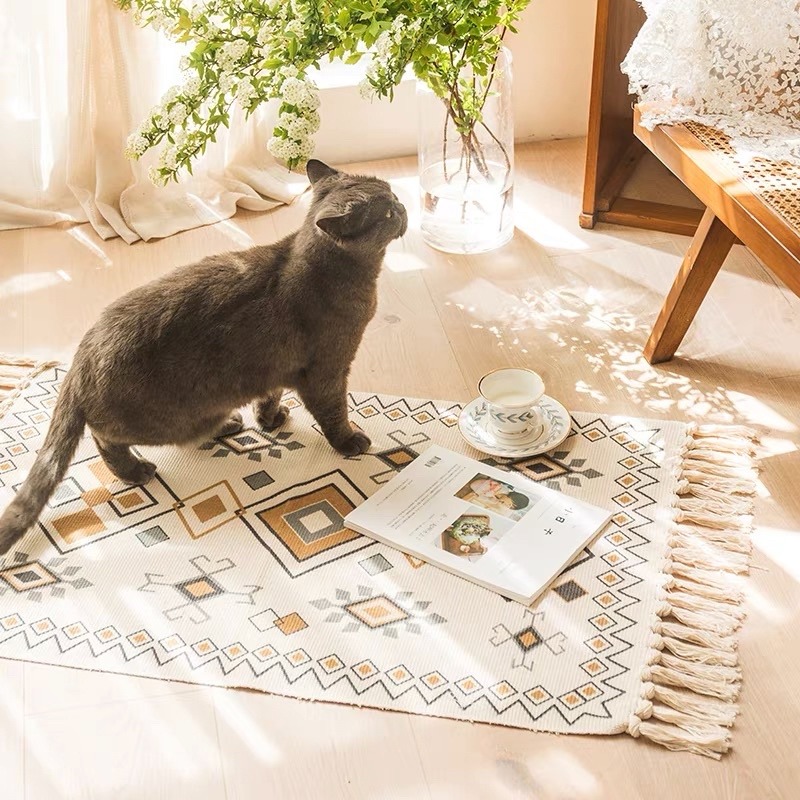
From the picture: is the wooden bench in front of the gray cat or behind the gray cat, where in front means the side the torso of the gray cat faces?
in front

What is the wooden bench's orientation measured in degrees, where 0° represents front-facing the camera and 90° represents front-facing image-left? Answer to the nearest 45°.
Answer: approximately 45°

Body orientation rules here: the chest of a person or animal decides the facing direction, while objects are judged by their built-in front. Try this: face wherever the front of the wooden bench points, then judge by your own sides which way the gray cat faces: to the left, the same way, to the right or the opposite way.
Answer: the opposite way

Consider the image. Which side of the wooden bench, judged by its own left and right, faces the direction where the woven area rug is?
front

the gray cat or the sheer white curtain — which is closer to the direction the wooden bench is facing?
the gray cat

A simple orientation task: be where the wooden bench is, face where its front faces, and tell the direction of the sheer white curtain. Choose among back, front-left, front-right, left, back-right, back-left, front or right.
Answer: front-right

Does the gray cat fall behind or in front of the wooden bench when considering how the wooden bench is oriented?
in front

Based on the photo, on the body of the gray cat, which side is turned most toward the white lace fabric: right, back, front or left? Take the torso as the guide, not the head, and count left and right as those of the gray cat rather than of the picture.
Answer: front

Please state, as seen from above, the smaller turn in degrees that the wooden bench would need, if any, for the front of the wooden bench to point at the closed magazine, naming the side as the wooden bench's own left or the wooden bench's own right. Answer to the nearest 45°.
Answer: approximately 45° to the wooden bench's own left

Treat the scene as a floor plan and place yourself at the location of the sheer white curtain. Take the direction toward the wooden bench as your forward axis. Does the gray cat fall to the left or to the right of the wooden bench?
right

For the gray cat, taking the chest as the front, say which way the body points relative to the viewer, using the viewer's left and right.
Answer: facing to the right of the viewer
